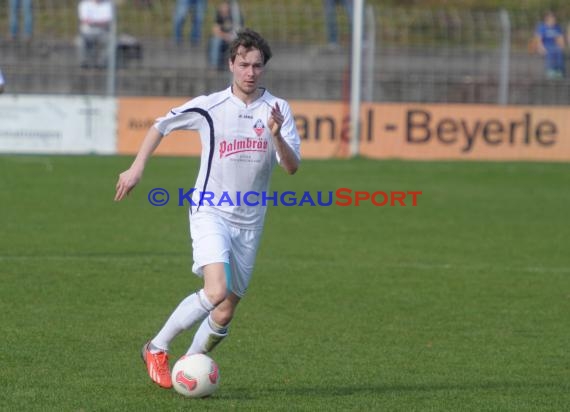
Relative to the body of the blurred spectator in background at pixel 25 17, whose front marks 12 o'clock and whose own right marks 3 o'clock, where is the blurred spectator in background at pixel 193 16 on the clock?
the blurred spectator in background at pixel 193 16 is roughly at 9 o'clock from the blurred spectator in background at pixel 25 17.

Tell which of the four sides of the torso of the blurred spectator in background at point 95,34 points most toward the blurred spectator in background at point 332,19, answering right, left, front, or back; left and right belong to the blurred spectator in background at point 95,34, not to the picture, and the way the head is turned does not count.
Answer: left

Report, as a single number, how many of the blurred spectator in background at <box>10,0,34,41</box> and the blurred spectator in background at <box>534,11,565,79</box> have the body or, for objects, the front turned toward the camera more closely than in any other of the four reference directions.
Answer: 2

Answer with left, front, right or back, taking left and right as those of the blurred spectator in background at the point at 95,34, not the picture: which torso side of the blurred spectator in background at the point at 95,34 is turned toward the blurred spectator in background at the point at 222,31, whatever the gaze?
left

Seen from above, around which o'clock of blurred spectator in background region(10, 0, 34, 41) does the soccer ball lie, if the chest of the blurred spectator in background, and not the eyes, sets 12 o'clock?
The soccer ball is roughly at 12 o'clock from the blurred spectator in background.

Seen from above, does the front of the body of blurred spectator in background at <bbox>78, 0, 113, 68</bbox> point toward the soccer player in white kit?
yes

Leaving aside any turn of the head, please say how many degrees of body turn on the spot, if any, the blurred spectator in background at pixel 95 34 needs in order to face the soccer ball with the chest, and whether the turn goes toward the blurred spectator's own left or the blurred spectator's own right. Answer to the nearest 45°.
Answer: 0° — they already face it

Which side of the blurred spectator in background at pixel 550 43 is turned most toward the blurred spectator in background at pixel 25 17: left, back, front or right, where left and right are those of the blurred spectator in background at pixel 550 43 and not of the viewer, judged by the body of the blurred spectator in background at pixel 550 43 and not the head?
right

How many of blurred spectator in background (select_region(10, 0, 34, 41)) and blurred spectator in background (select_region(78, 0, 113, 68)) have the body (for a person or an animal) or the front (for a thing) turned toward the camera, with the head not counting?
2

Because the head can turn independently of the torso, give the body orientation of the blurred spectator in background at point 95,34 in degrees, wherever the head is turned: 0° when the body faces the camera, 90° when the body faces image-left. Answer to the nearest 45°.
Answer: approximately 0°

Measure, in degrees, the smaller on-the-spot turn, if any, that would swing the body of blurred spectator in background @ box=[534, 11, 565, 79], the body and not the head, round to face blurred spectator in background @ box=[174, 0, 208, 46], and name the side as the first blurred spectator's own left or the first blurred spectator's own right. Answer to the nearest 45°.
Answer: approximately 90° to the first blurred spectator's own right
